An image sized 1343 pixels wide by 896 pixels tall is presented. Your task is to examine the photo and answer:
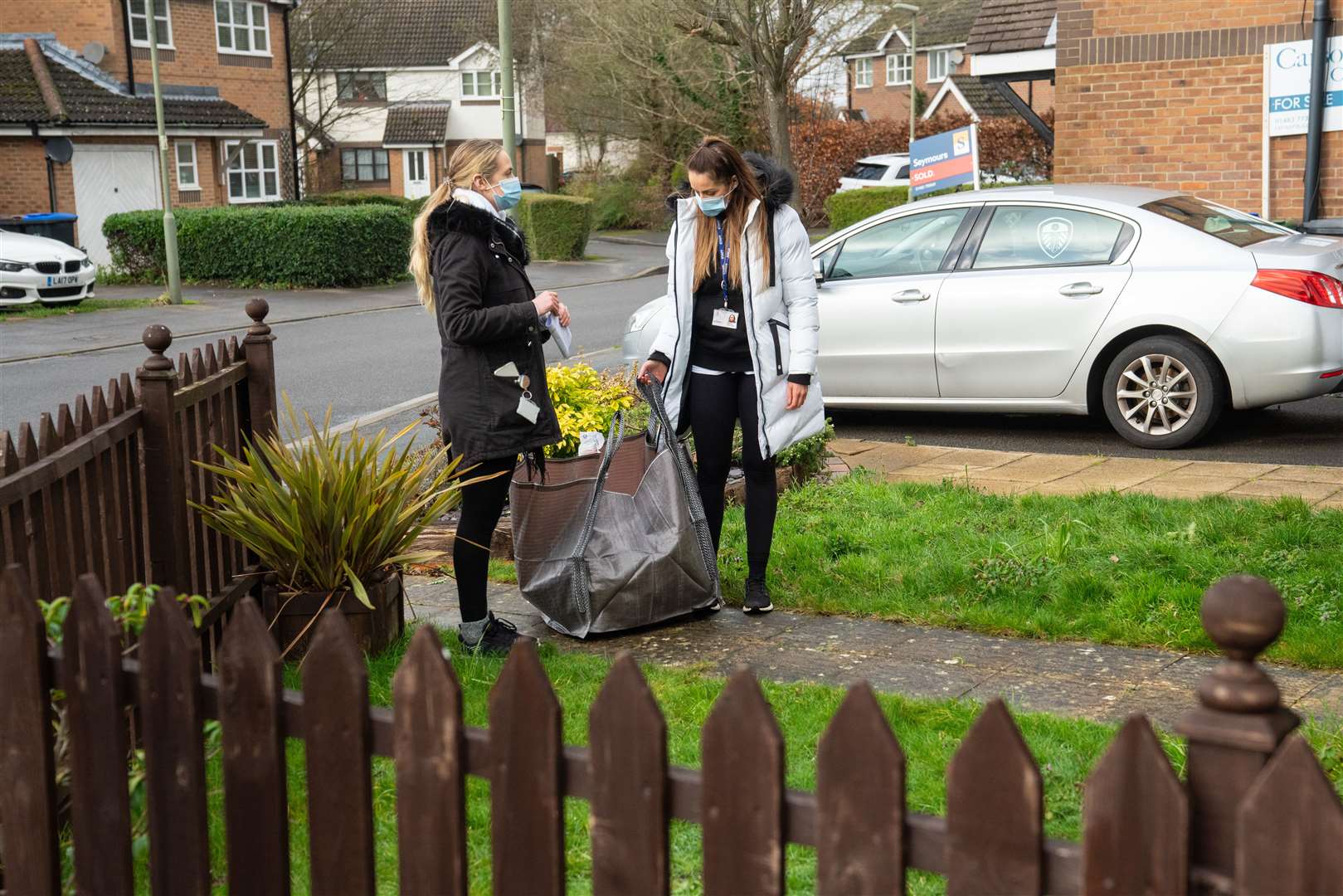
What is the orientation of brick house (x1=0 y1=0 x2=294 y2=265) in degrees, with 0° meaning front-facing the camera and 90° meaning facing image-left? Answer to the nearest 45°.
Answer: approximately 0°

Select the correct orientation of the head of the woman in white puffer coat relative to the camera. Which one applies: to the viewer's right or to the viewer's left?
to the viewer's left

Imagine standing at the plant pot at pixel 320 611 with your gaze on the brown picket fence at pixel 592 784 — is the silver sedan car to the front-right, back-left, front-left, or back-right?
back-left

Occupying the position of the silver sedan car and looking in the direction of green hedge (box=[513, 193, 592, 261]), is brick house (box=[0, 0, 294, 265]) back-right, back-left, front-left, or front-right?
front-left

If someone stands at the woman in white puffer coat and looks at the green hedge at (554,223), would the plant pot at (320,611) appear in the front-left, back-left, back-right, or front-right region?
back-left

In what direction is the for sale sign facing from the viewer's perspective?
toward the camera

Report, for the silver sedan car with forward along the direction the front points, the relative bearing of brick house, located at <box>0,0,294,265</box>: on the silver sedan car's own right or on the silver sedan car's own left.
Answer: on the silver sedan car's own right

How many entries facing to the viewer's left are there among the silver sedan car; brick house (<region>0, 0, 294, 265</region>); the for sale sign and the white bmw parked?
1

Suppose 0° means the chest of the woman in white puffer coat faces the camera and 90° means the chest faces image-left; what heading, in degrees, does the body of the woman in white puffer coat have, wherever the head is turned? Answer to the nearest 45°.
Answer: approximately 45°

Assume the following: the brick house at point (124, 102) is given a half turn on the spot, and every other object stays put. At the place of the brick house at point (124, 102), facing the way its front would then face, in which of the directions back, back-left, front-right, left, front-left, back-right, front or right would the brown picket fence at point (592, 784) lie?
back

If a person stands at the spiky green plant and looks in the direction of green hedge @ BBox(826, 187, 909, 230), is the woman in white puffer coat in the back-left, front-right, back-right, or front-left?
front-right

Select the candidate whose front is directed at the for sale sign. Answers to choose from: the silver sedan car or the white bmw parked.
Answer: the white bmw parked

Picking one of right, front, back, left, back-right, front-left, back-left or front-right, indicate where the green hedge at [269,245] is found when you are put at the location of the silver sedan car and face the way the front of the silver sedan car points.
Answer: front-right

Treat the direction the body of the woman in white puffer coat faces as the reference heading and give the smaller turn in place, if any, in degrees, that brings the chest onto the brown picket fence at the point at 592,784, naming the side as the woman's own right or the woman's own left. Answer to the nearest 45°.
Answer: approximately 45° to the woman's own left

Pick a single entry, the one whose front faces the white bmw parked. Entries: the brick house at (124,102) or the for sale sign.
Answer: the brick house

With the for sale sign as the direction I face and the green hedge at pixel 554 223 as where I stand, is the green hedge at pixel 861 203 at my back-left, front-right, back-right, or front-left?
front-left

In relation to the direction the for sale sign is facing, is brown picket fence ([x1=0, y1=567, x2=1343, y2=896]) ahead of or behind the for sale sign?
ahead
